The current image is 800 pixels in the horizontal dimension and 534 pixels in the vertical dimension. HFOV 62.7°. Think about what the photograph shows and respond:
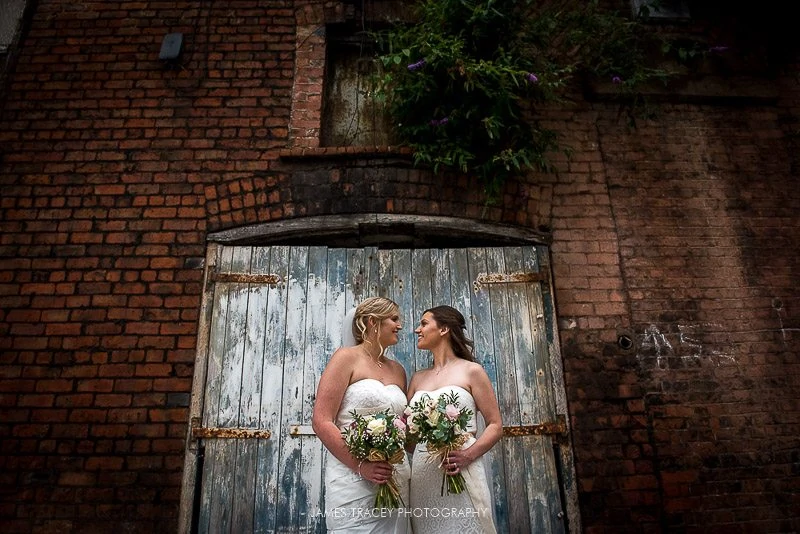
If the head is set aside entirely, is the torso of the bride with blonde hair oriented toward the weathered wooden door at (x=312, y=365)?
no

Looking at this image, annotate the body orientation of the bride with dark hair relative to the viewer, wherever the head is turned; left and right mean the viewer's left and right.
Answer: facing the viewer and to the left of the viewer

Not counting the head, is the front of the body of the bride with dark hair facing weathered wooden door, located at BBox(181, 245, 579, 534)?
no

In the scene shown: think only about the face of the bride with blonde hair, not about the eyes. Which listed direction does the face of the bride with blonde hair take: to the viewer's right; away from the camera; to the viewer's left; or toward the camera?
to the viewer's right

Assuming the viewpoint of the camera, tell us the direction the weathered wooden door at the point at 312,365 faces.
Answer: facing the viewer

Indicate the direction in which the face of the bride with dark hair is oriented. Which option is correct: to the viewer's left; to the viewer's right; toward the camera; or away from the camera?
to the viewer's left

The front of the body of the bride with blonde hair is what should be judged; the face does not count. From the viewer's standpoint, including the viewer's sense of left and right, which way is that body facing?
facing the viewer and to the right of the viewer
